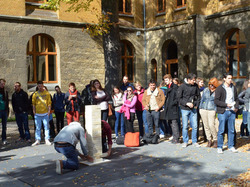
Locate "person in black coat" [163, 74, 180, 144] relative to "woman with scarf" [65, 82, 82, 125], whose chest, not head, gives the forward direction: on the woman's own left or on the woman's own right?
on the woman's own left

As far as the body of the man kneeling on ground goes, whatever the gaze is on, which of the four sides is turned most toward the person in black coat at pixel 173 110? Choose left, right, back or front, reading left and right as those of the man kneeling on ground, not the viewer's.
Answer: front

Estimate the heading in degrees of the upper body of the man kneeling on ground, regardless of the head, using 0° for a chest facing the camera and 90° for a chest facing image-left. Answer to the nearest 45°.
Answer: approximately 225°

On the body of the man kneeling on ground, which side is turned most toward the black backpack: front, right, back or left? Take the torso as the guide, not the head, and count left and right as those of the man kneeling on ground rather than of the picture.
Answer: front

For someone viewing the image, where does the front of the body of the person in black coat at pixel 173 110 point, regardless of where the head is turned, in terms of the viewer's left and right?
facing the viewer and to the left of the viewer

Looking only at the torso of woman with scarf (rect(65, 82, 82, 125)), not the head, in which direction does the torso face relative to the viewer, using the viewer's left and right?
facing the viewer

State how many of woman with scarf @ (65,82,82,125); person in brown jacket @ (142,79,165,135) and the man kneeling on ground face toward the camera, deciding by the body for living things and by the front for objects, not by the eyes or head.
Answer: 2

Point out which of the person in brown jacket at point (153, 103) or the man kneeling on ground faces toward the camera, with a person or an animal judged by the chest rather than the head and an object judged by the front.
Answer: the person in brown jacket

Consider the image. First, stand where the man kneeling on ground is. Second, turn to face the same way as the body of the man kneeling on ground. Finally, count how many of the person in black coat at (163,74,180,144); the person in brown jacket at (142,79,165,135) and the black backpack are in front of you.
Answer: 3

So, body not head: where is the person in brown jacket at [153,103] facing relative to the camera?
toward the camera
